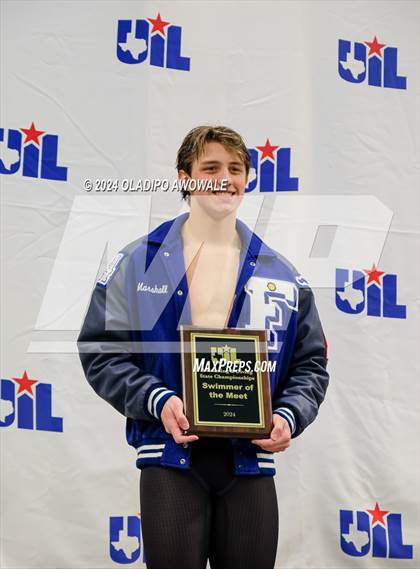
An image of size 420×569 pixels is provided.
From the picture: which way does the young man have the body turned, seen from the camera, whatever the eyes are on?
toward the camera

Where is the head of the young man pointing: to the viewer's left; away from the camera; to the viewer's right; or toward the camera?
toward the camera
